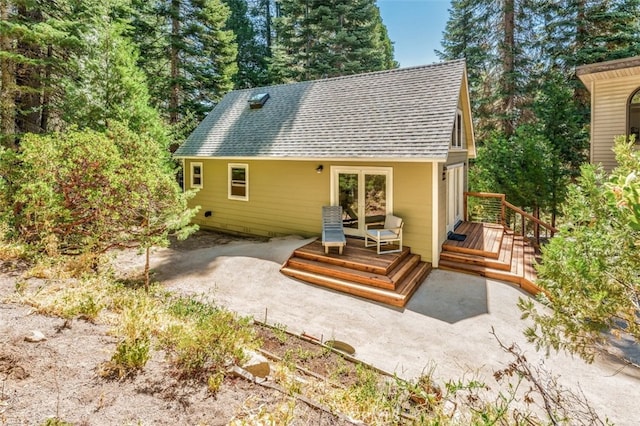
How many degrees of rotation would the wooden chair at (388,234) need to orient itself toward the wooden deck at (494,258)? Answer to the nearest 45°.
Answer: approximately 135° to its left

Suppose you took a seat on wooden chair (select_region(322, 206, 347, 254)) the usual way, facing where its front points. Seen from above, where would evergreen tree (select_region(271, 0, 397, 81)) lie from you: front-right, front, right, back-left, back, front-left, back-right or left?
back

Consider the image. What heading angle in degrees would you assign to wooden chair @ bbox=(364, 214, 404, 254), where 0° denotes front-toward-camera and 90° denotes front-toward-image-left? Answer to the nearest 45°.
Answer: approximately 45°

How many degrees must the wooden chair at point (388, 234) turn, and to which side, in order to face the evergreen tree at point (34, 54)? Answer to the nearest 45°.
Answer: approximately 45° to its right

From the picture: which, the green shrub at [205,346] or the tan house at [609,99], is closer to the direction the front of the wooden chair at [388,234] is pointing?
the green shrub

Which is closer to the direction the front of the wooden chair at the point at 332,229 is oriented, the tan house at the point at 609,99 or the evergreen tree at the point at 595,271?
the evergreen tree

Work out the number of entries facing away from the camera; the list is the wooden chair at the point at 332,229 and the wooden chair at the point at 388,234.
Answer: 0

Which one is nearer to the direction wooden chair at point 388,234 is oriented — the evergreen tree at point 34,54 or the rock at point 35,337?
the rock

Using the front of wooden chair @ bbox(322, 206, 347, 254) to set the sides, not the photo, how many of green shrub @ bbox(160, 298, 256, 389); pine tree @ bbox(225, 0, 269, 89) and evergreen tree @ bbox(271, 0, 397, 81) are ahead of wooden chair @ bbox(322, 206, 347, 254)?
1

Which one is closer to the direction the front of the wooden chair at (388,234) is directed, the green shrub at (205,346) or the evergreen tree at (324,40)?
the green shrub

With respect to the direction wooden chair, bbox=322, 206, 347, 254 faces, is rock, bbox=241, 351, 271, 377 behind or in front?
in front

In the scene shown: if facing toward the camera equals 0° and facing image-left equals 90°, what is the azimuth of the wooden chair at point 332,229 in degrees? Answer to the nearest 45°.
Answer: approximately 0°
